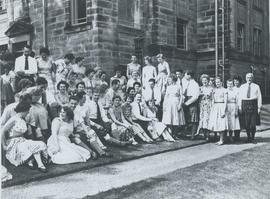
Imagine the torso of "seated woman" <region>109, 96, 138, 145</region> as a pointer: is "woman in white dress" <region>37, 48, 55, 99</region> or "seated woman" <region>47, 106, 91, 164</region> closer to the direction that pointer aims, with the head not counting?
the seated woman

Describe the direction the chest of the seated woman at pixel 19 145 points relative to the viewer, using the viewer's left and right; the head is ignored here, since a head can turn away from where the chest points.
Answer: facing to the right of the viewer

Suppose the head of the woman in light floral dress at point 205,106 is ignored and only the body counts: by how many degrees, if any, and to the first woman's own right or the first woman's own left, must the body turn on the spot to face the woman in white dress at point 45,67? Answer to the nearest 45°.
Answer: approximately 90° to the first woman's own right

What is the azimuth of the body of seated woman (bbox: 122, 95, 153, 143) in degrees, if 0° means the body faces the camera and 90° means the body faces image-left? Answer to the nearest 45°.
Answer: approximately 315°

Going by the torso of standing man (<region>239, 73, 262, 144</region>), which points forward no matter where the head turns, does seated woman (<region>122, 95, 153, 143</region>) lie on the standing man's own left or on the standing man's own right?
on the standing man's own right

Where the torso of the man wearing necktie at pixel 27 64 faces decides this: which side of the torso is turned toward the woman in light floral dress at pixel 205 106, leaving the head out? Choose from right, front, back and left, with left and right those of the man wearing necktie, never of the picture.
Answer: left

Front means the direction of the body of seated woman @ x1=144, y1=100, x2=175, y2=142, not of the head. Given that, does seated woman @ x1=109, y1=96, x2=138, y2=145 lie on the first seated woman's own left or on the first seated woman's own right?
on the first seated woman's own right

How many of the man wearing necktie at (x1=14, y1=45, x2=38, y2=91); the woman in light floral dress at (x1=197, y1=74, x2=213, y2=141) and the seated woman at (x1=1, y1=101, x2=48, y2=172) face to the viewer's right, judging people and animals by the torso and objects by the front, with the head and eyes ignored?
1

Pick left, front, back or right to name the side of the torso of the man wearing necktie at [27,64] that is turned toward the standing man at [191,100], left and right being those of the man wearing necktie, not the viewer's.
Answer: left

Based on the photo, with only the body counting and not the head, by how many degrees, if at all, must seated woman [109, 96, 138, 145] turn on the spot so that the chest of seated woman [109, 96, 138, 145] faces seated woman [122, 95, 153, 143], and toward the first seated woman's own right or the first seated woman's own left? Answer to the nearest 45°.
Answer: approximately 90° to the first seated woman's own left

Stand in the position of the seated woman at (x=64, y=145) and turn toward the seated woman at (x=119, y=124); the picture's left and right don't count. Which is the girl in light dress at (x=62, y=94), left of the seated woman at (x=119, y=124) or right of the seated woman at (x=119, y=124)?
left

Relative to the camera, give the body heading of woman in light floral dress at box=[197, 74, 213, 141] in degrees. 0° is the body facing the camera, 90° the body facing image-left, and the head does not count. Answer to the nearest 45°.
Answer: approximately 0°

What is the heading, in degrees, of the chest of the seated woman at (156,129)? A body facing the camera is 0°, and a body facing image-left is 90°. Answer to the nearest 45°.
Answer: approximately 315°
